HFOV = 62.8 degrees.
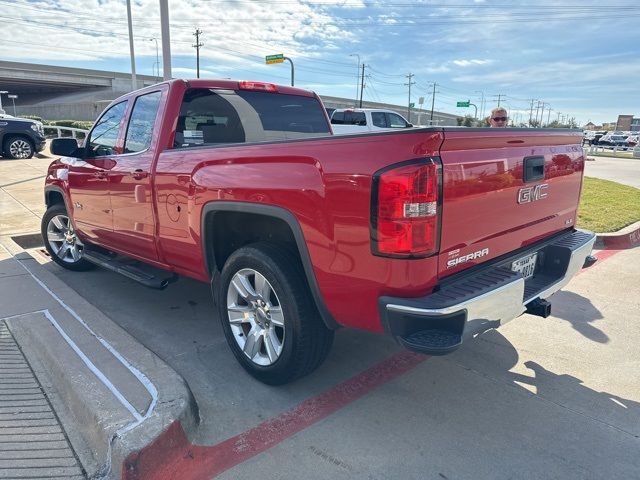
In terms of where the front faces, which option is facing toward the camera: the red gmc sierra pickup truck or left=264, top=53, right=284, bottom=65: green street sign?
the green street sign

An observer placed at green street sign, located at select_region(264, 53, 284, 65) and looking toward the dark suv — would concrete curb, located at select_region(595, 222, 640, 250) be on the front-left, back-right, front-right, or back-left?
front-left

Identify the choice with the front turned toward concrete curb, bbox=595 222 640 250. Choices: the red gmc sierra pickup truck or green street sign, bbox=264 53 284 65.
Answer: the green street sign

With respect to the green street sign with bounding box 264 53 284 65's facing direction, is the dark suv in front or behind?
in front

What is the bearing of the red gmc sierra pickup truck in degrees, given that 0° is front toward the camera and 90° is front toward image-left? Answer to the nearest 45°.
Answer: approximately 135°

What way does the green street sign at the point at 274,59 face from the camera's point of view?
toward the camera

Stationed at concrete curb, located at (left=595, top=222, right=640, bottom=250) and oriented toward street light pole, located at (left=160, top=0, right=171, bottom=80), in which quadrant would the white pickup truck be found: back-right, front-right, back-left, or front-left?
front-right

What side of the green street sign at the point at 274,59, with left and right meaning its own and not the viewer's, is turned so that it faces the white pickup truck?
front

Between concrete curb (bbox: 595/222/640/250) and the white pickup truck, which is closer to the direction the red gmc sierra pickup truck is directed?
the white pickup truck

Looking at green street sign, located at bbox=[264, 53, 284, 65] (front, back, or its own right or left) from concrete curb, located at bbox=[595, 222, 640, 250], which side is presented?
front

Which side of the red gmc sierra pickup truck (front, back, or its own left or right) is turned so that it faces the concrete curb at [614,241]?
right

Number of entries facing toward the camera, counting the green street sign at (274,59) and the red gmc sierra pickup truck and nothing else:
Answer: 1

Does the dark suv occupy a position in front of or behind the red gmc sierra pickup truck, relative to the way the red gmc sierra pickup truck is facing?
in front

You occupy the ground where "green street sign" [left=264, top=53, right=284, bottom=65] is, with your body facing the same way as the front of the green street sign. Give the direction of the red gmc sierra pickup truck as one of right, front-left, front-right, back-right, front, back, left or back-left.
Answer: front

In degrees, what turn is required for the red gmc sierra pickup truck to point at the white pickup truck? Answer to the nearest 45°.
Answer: approximately 45° to its right
